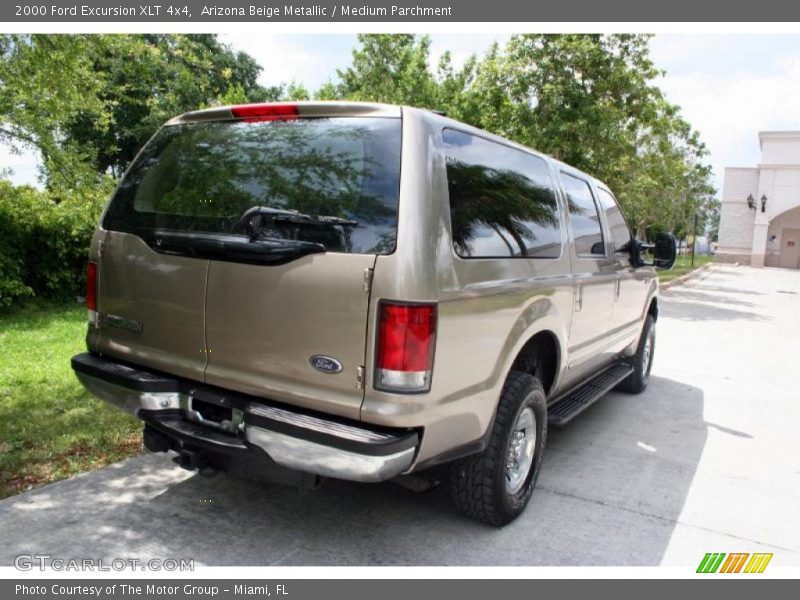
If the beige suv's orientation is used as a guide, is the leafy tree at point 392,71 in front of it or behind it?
in front

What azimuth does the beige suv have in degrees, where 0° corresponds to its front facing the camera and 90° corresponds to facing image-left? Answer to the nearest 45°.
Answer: approximately 225°

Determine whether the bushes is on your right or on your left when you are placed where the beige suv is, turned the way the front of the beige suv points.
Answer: on your left

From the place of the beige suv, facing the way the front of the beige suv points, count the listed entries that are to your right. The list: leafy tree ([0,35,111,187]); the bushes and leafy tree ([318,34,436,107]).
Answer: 0

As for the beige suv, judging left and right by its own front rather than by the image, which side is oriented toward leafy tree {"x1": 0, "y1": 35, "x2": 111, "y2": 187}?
left

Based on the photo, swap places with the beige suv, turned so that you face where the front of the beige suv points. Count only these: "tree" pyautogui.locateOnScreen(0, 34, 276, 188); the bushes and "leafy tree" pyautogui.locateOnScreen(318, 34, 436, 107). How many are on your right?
0

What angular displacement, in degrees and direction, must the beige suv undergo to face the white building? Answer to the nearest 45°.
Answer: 0° — it already faces it

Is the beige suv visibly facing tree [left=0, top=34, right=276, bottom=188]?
no

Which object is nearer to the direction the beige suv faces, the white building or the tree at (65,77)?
the white building
